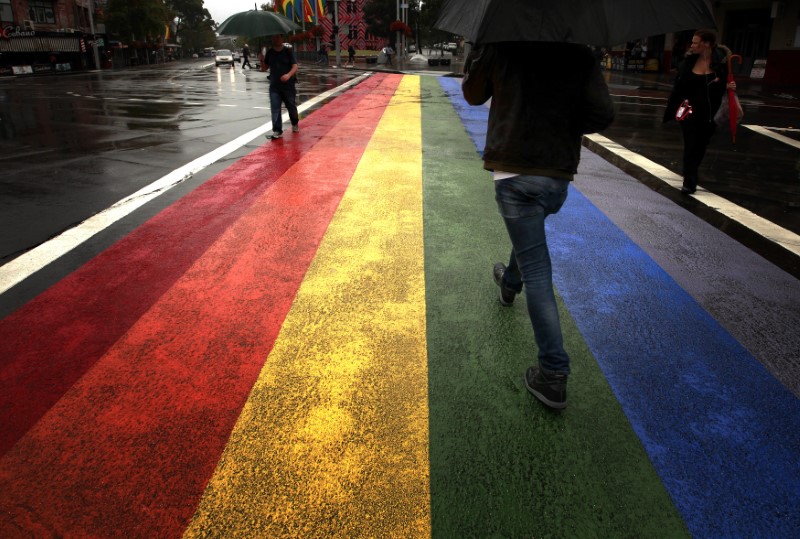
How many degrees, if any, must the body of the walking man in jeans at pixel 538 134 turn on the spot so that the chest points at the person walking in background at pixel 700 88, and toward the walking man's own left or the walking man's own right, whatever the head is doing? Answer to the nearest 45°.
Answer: approximately 45° to the walking man's own right

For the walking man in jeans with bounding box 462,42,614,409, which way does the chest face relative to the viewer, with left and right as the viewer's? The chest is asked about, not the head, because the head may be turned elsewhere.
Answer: facing away from the viewer and to the left of the viewer

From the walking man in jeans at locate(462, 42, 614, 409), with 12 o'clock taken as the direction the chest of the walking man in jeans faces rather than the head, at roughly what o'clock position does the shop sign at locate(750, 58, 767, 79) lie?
The shop sign is roughly at 2 o'clock from the walking man in jeans.

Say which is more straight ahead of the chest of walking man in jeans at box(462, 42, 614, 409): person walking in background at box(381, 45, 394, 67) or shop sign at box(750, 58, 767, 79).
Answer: the person walking in background

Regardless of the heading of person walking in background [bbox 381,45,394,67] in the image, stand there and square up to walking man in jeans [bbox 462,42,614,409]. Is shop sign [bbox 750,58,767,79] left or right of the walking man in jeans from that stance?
left

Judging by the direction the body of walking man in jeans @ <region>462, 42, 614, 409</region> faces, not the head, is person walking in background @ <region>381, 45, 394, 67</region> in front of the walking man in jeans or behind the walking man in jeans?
in front
